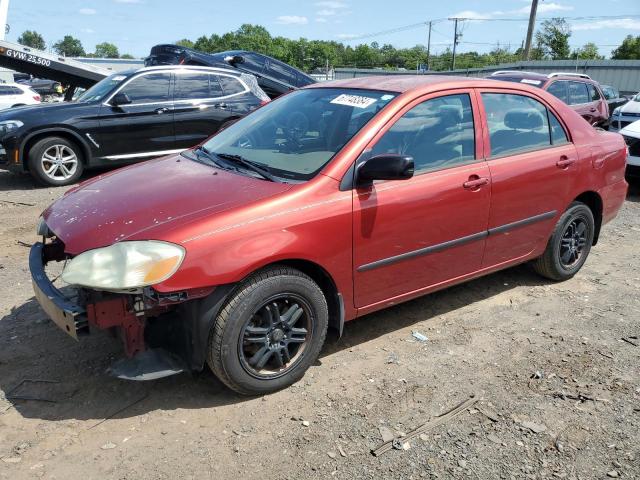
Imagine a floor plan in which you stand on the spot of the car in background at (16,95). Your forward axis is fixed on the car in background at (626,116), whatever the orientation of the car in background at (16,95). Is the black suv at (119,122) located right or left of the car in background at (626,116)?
right

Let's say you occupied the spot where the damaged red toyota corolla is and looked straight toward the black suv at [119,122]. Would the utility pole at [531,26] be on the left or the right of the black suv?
right

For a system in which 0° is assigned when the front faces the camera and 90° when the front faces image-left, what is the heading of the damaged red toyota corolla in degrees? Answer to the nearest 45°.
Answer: approximately 45°

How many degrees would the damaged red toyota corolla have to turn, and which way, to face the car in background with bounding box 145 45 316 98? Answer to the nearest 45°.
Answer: approximately 135° to its right

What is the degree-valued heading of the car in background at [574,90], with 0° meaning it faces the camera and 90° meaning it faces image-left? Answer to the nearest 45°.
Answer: approximately 45°

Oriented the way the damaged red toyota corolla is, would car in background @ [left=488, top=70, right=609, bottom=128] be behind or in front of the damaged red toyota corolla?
behind

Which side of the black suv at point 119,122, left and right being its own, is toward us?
left

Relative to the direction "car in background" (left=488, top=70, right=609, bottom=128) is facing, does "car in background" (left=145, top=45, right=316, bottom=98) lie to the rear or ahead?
ahead

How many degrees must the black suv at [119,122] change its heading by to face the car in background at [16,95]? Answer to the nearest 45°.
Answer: approximately 90° to its right
